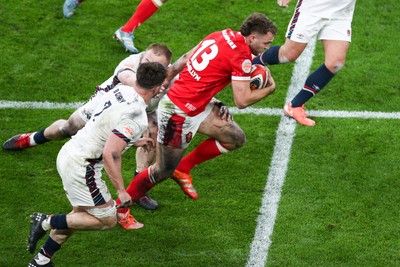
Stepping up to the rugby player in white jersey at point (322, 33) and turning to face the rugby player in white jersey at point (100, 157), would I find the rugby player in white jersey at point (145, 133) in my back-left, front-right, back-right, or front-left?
front-right
